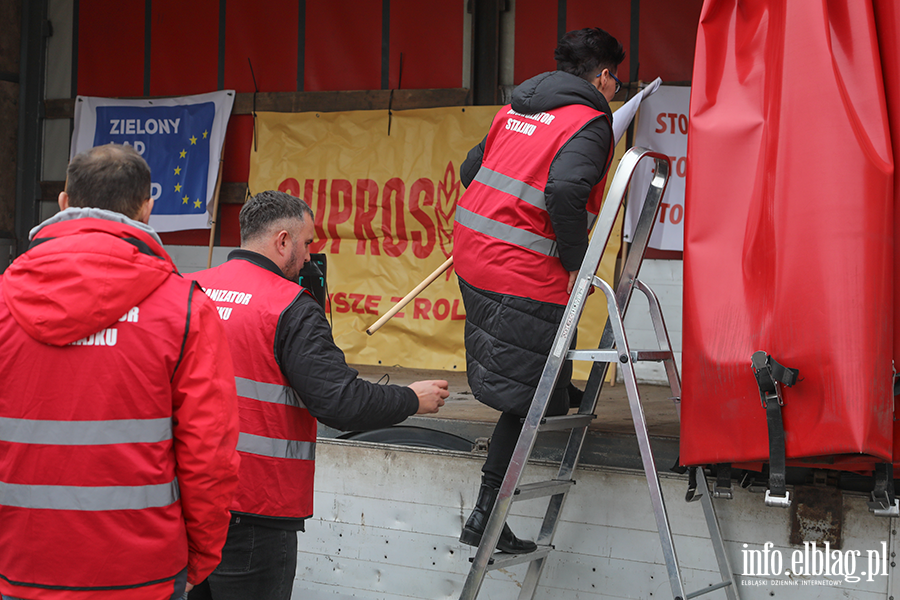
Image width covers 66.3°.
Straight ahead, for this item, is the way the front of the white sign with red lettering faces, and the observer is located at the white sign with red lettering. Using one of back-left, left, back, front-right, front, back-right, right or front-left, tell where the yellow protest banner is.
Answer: right

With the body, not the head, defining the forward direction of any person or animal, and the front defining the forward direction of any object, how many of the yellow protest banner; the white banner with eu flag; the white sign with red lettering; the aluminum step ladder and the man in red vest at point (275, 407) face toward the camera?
3

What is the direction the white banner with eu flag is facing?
toward the camera

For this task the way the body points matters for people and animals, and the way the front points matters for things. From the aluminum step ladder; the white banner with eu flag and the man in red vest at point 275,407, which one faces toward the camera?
the white banner with eu flag

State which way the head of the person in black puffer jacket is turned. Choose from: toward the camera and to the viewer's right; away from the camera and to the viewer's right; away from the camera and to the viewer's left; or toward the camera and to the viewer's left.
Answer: away from the camera and to the viewer's right

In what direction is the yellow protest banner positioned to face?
toward the camera

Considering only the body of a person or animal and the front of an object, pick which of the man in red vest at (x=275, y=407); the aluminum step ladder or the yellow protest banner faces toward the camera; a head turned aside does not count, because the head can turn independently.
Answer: the yellow protest banner

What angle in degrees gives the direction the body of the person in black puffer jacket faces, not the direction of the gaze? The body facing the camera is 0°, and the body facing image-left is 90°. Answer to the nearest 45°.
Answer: approximately 225°

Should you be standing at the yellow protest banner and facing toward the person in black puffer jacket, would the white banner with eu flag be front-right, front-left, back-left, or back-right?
back-right

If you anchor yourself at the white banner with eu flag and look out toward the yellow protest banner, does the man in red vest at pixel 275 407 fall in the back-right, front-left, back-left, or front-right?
front-right

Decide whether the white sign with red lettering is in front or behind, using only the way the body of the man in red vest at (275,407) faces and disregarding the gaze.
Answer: in front

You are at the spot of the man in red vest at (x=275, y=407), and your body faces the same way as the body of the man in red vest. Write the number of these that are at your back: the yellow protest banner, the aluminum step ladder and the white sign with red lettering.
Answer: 0

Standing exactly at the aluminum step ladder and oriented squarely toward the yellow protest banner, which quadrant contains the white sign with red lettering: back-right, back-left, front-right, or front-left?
front-right

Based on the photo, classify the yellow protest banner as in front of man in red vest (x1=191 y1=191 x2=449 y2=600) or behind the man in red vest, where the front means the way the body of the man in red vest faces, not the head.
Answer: in front

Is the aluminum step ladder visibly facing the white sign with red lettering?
no

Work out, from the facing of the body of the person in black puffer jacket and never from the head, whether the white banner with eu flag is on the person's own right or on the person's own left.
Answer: on the person's own left
